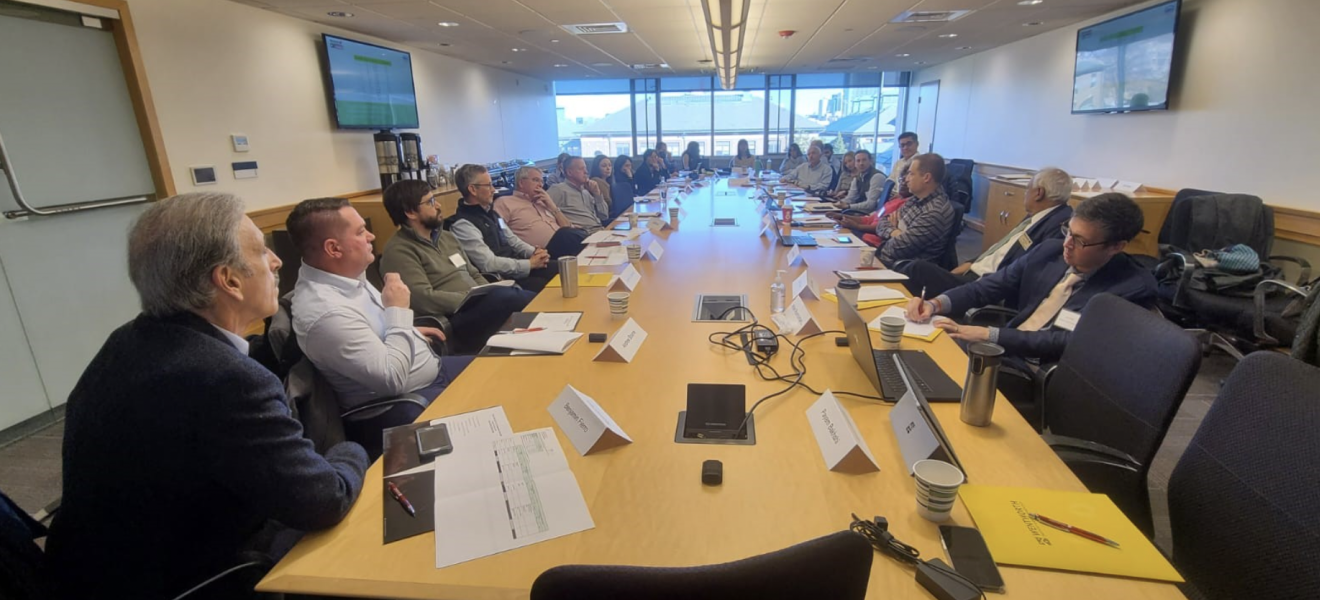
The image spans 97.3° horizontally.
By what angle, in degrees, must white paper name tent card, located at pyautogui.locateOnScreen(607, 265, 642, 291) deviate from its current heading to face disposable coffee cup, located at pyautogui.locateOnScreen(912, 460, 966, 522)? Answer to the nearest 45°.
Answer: approximately 45° to its right

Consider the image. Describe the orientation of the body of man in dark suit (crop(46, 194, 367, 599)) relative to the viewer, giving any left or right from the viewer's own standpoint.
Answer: facing away from the viewer and to the right of the viewer

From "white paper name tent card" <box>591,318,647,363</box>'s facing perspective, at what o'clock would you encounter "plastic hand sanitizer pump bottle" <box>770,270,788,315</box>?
The plastic hand sanitizer pump bottle is roughly at 11 o'clock from the white paper name tent card.

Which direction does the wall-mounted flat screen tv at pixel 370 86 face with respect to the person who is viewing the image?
facing the viewer and to the right of the viewer

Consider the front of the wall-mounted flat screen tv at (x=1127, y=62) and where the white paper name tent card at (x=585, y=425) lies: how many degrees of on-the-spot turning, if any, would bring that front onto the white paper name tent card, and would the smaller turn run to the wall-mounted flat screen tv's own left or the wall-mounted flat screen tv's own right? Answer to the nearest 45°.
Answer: approximately 45° to the wall-mounted flat screen tv's own left

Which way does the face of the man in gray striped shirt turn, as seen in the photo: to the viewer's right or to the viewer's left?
to the viewer's left

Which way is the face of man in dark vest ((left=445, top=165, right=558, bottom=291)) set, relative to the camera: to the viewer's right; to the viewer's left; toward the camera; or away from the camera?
to the viewer's right

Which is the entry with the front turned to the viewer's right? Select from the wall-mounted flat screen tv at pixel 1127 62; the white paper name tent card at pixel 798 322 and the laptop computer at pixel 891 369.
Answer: the laptop computer

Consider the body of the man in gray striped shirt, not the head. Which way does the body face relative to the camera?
to the viewer's left

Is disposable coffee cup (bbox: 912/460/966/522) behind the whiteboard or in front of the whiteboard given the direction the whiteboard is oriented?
in front

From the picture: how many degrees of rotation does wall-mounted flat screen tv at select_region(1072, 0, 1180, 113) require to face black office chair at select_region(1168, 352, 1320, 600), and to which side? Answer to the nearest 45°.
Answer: approximately 45° to its left

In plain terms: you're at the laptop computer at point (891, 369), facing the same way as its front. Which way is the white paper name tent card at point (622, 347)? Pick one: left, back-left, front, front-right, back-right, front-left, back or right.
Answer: back

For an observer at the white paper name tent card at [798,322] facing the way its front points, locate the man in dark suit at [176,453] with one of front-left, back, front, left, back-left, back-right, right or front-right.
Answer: front

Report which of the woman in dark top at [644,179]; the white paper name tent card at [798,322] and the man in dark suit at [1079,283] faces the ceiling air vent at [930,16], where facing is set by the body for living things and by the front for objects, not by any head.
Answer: the woman in dark top

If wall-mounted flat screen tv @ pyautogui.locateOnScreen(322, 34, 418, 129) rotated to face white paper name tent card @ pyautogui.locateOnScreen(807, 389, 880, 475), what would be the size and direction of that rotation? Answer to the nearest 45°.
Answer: approximately 45° to its right

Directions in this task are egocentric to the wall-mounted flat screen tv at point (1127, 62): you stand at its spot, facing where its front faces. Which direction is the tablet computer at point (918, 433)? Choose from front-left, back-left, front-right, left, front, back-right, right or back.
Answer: front-left
